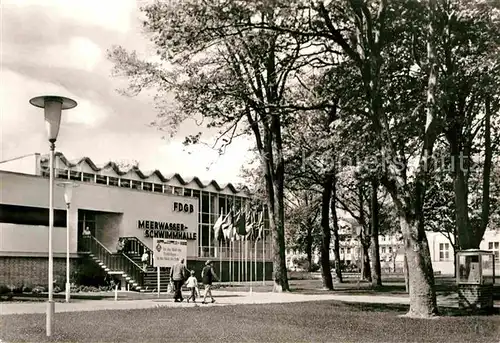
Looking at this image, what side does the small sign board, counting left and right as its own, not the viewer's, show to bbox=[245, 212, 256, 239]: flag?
back

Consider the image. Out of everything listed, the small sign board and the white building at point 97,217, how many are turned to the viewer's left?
0

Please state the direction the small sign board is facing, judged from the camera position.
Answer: facing the viewer

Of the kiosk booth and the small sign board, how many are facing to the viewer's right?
0

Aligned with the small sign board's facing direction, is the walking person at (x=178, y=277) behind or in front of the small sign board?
in front

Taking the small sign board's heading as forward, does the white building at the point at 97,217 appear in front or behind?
behind

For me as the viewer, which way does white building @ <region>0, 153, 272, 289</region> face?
facing the viewer and to the right of the viewer

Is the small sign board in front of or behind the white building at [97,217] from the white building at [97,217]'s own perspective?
in front

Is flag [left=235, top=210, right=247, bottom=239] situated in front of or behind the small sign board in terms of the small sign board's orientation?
behind

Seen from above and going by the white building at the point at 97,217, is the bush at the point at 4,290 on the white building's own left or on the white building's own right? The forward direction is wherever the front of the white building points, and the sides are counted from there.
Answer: on the white building's own right

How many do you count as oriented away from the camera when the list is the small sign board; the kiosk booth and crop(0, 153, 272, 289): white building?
0

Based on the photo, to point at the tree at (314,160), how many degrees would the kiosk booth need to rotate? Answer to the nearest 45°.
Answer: approximately 90° to its right

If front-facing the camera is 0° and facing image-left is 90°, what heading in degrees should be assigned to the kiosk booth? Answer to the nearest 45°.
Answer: approximately 45°

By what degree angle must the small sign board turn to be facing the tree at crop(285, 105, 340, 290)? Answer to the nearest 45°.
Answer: approximately 135° to its left
